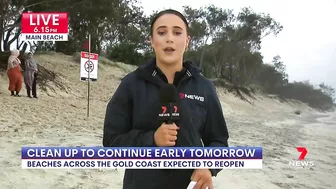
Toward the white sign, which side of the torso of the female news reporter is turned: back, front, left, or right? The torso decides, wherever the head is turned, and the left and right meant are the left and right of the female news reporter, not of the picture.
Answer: back

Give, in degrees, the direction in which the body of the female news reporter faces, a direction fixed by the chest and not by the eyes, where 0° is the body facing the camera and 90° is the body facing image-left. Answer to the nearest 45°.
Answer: approximately 0°

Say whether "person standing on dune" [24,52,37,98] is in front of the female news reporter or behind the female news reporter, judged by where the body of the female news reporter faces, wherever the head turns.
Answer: behind

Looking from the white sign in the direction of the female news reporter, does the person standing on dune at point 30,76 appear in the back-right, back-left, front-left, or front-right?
back-right

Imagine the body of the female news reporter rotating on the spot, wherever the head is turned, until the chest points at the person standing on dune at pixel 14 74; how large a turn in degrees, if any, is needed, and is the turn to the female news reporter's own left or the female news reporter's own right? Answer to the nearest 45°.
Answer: approximately 135° to the female news reporter's own right
